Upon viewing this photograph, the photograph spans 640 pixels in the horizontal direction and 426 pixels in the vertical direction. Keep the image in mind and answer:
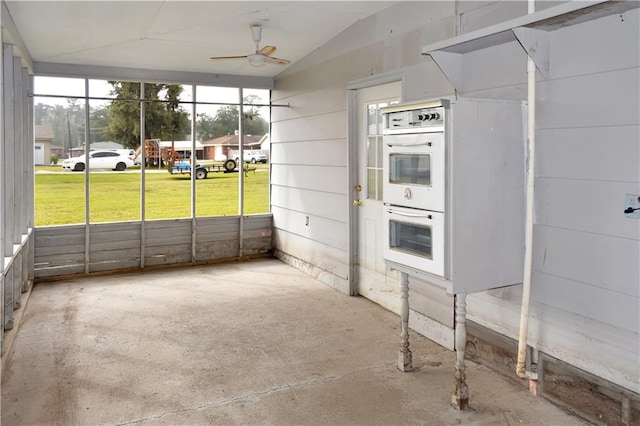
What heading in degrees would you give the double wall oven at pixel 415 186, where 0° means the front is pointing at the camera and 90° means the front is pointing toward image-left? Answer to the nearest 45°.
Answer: approximately 45°

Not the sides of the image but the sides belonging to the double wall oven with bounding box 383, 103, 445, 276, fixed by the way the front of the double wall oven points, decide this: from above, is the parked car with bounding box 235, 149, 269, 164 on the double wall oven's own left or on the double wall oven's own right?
on the double wall oven's own right

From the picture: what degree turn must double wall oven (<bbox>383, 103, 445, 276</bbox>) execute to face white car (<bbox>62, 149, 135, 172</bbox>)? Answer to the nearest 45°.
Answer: approximately 90° to its right

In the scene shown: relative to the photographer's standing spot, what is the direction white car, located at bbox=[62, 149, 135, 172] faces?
facing to the left of the viewer

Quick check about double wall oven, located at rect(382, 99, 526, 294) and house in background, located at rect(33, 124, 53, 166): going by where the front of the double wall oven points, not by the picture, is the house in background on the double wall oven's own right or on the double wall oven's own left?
on the double wall oven's own right

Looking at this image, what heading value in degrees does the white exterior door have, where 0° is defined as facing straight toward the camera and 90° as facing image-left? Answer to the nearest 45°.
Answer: approximately 45°
